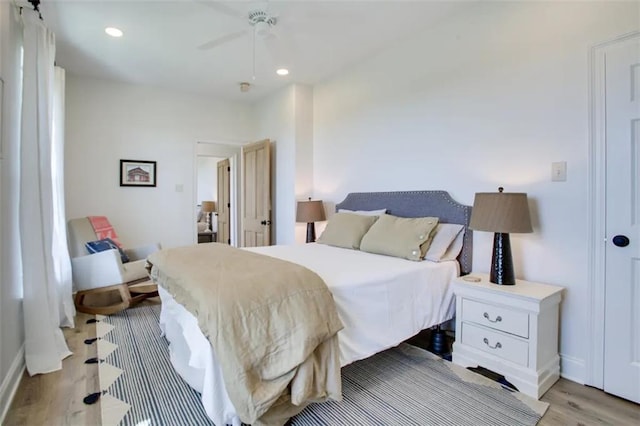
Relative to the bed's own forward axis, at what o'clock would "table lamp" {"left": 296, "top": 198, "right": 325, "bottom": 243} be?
The table lamp is roughly at 4 o'clock from the bed.

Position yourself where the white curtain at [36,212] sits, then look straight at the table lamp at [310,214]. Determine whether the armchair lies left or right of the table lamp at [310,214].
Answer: left

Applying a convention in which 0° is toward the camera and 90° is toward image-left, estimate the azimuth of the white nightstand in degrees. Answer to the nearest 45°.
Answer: approximately 45°

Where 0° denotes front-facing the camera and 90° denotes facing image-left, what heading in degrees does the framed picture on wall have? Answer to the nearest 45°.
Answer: approximately 0°

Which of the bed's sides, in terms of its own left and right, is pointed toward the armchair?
right

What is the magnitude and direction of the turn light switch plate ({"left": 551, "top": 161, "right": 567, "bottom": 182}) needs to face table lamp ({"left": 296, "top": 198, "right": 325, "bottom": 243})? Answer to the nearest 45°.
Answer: approximately 45° to its right
